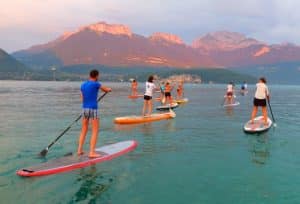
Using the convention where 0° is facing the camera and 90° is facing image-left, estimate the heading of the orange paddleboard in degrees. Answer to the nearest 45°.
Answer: approximately 270°

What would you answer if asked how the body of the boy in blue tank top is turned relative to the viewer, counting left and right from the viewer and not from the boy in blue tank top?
facing away from the viewer and to the right of the viewer

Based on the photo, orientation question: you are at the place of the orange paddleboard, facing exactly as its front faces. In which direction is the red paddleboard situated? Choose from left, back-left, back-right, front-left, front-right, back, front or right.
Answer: right

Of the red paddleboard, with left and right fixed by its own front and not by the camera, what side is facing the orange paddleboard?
front

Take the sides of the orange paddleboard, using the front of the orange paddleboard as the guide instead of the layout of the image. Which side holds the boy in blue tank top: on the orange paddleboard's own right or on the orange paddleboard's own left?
on the orange paddleboard's own right

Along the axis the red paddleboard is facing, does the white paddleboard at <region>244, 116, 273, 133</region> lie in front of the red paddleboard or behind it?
in front

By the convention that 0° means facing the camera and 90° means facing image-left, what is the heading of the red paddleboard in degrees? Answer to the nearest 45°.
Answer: approximately 225°

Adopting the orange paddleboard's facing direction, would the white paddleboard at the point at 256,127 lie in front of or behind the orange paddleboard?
in front

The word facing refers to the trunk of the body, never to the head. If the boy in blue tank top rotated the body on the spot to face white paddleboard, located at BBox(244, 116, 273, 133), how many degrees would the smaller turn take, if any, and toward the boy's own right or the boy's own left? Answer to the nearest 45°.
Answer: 0° — they already face it
